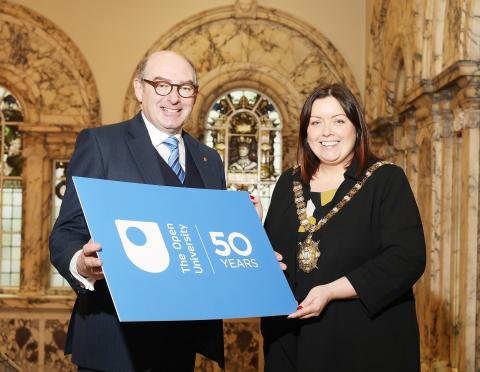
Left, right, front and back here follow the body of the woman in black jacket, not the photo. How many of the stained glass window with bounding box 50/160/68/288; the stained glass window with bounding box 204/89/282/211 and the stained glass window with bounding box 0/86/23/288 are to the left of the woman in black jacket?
0

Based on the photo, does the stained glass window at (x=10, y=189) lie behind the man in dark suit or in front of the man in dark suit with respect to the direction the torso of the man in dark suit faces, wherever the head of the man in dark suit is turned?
behind

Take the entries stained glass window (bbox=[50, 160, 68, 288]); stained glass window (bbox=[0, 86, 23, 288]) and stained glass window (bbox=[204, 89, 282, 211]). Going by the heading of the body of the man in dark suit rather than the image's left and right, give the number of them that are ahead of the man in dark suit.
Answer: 0

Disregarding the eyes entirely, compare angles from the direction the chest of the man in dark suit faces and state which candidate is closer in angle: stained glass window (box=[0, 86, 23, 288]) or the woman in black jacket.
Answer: the woman in black jacket

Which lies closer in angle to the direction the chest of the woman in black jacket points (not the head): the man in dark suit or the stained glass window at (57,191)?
the man in dark suit

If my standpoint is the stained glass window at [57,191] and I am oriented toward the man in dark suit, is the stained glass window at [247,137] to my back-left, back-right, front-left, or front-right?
front-left

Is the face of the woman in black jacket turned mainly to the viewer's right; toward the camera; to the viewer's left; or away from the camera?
toward the camera

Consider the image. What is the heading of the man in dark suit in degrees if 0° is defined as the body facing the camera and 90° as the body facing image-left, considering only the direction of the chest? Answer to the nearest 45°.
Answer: approximately 315°

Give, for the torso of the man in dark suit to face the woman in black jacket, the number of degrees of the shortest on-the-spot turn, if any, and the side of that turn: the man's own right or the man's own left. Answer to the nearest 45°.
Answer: approximately 45° to the man's own left

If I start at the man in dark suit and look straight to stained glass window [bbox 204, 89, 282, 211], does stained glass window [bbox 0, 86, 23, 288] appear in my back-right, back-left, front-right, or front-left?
front-left

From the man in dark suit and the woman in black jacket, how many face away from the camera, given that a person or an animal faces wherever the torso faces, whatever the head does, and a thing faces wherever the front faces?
0

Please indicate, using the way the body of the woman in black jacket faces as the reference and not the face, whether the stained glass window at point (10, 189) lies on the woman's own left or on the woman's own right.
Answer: on the woman's own right

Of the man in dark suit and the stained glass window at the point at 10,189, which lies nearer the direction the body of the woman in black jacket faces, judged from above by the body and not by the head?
the man in dark suit
